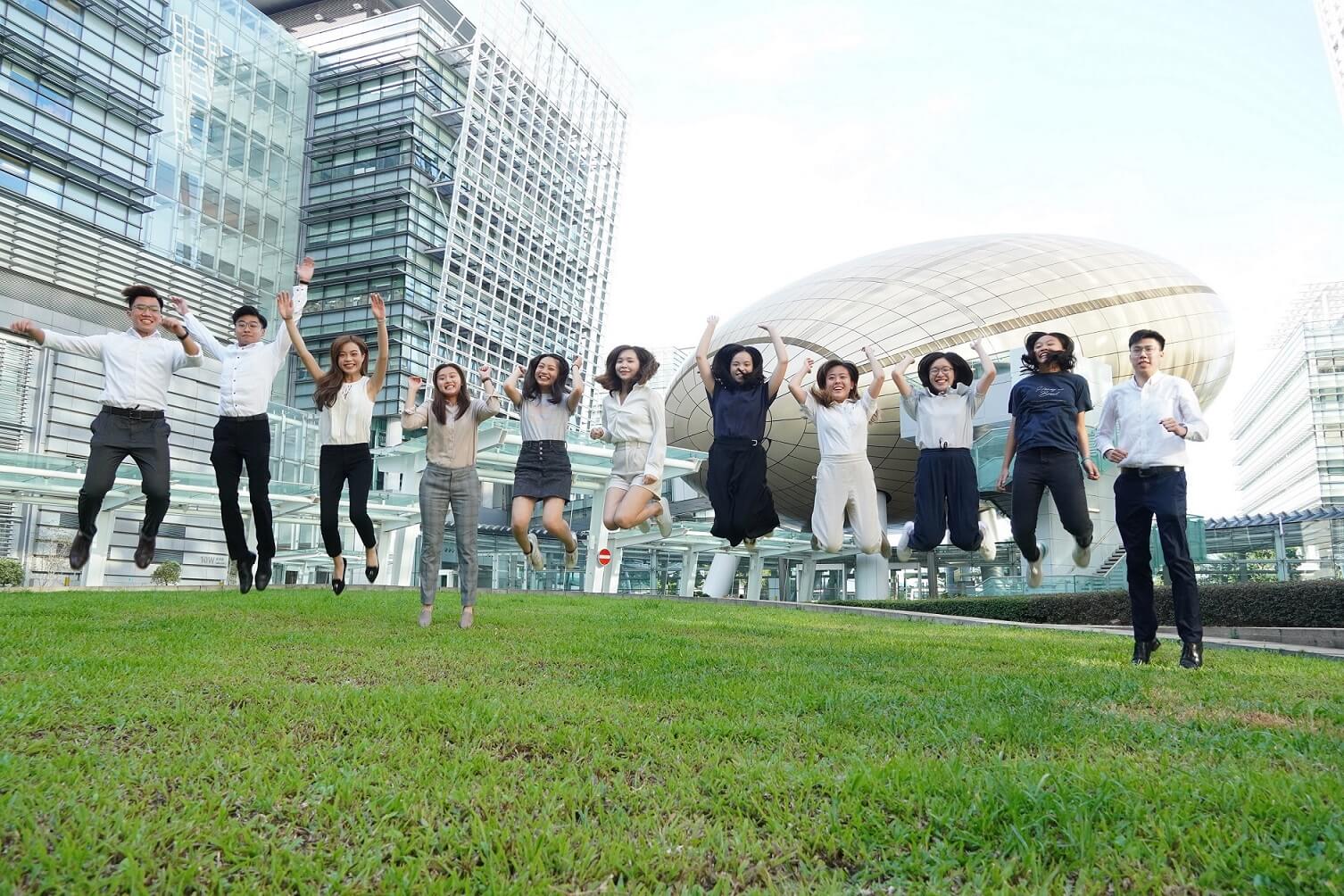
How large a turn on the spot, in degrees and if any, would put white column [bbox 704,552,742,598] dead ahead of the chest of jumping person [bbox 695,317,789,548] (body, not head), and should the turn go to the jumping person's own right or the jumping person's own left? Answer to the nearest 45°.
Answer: approximately 180°

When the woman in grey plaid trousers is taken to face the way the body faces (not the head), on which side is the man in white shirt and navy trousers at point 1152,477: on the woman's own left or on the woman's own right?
on the woman's own left

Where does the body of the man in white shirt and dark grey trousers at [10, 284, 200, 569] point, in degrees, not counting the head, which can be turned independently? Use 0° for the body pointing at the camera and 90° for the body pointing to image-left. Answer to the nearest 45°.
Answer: approximately 0°

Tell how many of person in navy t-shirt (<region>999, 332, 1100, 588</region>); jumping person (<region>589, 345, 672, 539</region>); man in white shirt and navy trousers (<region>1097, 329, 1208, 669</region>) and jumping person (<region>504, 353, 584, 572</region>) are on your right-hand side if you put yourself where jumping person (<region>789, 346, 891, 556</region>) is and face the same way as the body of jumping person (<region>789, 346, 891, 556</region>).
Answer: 2

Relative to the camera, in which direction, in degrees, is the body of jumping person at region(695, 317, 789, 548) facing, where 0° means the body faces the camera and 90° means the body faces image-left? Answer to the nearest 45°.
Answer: approximately 0°

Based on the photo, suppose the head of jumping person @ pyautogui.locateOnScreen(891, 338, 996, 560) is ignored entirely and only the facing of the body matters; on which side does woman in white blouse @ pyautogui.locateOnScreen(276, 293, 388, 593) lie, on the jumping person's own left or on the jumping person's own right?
on the jumping person's own right

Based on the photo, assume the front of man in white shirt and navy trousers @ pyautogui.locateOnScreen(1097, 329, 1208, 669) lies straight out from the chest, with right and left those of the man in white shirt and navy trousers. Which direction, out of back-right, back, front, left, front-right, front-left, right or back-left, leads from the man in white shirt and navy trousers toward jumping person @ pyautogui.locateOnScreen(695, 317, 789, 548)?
right

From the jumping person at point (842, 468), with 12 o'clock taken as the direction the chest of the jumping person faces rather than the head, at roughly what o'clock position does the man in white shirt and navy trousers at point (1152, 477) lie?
The man in white shirt and navy trousers is roughly at 10 o'clock from the jumping person.

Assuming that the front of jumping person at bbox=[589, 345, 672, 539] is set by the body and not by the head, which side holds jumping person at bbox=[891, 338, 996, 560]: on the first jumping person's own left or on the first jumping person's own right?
on the first jumping person's own left

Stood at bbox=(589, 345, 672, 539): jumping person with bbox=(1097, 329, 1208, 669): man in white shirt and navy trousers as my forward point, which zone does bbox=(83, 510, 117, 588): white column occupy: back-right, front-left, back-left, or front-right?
back-left

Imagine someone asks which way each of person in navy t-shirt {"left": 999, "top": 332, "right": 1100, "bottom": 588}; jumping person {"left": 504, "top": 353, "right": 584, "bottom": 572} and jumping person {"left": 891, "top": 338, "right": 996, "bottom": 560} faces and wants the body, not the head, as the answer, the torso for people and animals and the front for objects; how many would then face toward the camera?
3

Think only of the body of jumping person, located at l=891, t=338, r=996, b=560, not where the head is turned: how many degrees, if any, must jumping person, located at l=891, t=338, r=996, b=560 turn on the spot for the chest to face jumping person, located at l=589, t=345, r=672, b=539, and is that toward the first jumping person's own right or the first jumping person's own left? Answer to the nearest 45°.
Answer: approximately 90° to the first jumping person's own right
